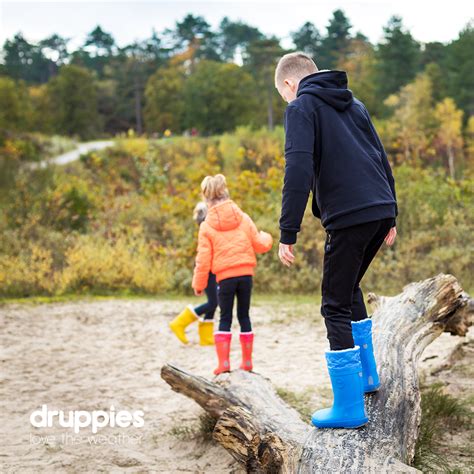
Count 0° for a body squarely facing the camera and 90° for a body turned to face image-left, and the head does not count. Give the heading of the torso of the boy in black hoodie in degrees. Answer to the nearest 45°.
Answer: approximately 135°

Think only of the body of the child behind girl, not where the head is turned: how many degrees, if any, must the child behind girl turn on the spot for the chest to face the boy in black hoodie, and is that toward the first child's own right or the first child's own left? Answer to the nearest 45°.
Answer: approximately 90° to the first child's own right

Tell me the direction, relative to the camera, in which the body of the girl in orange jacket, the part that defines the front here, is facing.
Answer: away from the camera

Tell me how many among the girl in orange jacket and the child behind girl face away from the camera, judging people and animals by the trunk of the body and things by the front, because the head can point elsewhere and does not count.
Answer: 1

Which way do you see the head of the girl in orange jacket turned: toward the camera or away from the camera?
away from the camera

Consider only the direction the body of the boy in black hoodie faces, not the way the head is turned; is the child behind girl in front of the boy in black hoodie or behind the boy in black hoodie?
in front

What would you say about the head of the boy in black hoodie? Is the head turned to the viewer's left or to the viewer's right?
to the viewer's left
